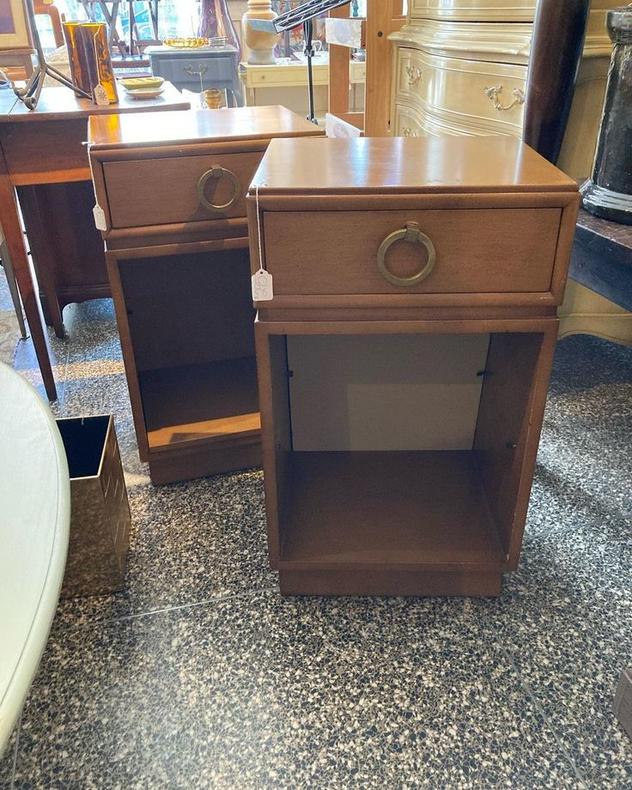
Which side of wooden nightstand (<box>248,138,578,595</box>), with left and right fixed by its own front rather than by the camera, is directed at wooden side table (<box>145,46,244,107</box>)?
back

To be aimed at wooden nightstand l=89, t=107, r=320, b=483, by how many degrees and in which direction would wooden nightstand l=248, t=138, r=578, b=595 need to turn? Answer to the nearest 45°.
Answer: approximately 135° to its right

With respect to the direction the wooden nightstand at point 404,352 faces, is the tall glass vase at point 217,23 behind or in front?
behind

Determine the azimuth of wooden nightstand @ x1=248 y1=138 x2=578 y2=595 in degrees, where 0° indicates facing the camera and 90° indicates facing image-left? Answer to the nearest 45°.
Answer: approximately 0°

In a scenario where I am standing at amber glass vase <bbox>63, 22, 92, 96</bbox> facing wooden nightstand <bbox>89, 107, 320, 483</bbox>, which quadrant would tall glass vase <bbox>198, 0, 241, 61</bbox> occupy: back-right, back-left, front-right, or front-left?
back-left

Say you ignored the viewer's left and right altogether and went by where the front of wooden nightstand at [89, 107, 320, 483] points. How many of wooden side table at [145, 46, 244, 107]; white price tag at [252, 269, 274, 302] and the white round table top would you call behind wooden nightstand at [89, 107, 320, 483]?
1

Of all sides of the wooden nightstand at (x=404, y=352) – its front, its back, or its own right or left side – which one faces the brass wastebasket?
right

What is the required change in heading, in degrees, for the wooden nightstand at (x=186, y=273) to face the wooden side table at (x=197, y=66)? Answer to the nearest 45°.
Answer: approximately 180°

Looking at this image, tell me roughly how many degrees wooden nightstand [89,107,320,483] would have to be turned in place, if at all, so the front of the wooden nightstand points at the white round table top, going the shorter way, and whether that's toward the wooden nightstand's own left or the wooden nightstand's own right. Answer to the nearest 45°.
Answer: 0° — it already faces it

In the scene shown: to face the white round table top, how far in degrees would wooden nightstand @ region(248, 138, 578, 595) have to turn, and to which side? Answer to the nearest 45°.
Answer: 0° — it already faces it

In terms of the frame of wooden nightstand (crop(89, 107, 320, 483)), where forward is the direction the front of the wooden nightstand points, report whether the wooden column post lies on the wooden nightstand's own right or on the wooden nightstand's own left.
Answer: on the wooden nightstand's own left
